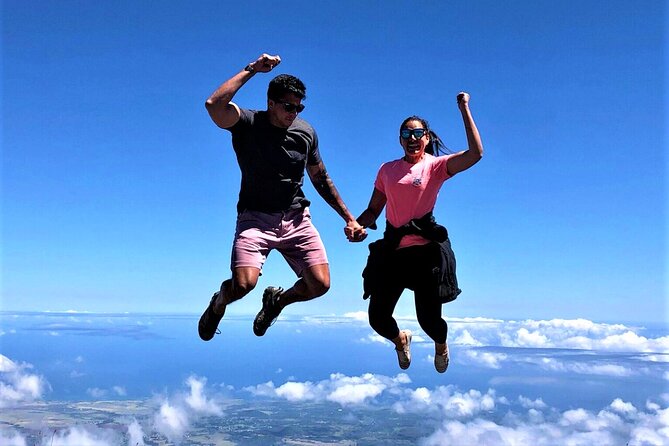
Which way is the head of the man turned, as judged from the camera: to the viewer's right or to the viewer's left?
to the viewer's right

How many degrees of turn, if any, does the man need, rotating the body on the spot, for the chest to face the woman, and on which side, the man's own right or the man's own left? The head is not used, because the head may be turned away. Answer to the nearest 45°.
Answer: approximately 45° to the man's own left
